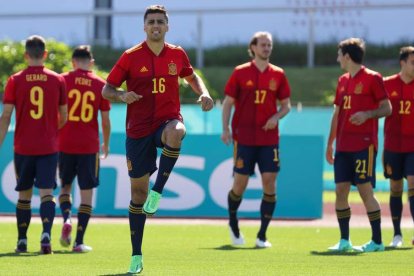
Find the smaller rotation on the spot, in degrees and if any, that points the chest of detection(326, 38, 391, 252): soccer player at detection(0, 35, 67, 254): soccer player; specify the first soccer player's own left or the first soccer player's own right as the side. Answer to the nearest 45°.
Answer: approximately 45° to the first soccer player's own right

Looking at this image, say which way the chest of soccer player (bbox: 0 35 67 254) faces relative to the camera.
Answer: away from the camera

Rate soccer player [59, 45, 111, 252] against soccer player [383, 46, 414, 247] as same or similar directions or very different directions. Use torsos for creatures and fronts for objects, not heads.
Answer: very different directions

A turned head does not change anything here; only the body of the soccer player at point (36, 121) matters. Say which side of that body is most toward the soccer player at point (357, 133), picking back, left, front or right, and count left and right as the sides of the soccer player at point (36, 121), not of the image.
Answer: right

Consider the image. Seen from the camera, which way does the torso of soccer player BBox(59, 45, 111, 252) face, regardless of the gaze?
away from the camera

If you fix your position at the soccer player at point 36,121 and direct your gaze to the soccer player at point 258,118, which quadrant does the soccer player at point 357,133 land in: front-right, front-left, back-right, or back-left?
front-right

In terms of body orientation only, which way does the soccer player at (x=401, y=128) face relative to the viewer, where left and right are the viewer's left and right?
facing the viewer

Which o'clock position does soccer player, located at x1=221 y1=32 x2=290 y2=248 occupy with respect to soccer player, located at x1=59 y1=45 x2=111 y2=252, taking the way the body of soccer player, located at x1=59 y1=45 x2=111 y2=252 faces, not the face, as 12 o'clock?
soccer player, located at x1=221 y1=32 x2=290 y2=248 is roughly at 3 o'clock from soccer player, located at x1=59 y1=45 x2=111 y2=252.

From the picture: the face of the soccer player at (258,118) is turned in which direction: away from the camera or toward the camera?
toward the camera

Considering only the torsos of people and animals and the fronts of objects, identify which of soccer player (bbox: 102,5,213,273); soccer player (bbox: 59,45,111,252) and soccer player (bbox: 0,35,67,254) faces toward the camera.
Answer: soccer player (bbox: 102,5,213,273)

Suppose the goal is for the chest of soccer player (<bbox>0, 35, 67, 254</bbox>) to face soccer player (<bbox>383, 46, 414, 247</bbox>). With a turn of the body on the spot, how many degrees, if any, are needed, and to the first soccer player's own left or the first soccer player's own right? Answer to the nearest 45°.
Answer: approximately 90° to the first soccer player's own right

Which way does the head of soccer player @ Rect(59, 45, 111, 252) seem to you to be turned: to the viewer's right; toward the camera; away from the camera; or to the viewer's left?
away from the camera

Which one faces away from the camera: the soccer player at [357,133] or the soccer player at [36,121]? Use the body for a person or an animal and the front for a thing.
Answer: the soccer player at [36,121]

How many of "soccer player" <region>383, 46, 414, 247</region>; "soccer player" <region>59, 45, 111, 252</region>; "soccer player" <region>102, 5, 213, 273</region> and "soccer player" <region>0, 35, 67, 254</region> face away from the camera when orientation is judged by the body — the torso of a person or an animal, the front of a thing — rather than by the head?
2

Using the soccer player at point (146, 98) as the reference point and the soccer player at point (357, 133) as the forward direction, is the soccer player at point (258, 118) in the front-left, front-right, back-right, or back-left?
front-left

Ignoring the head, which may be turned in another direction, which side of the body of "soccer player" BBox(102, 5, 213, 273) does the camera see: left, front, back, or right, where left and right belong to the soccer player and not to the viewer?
front

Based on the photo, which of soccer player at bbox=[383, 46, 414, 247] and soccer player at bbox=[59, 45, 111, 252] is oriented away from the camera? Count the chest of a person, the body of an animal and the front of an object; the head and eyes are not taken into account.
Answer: soccer player at bbox=[59, 45, 111, 252]

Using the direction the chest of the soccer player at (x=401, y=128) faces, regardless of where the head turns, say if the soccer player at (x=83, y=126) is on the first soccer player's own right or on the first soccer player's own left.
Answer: on the first soccer player's own right
